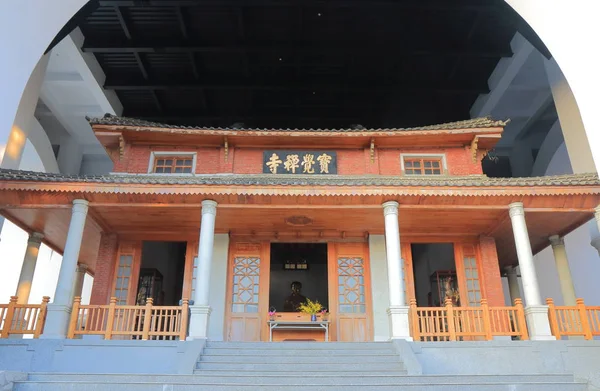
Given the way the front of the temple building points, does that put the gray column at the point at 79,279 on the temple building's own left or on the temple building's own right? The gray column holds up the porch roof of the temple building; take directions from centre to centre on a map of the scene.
on the temple building's own right

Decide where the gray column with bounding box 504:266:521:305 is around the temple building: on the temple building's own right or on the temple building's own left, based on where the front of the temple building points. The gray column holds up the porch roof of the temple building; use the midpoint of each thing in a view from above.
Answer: on the temple building's own left

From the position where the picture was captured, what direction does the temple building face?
facing the viewer
